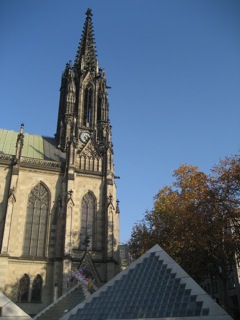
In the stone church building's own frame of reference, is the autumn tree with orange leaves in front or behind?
in front
